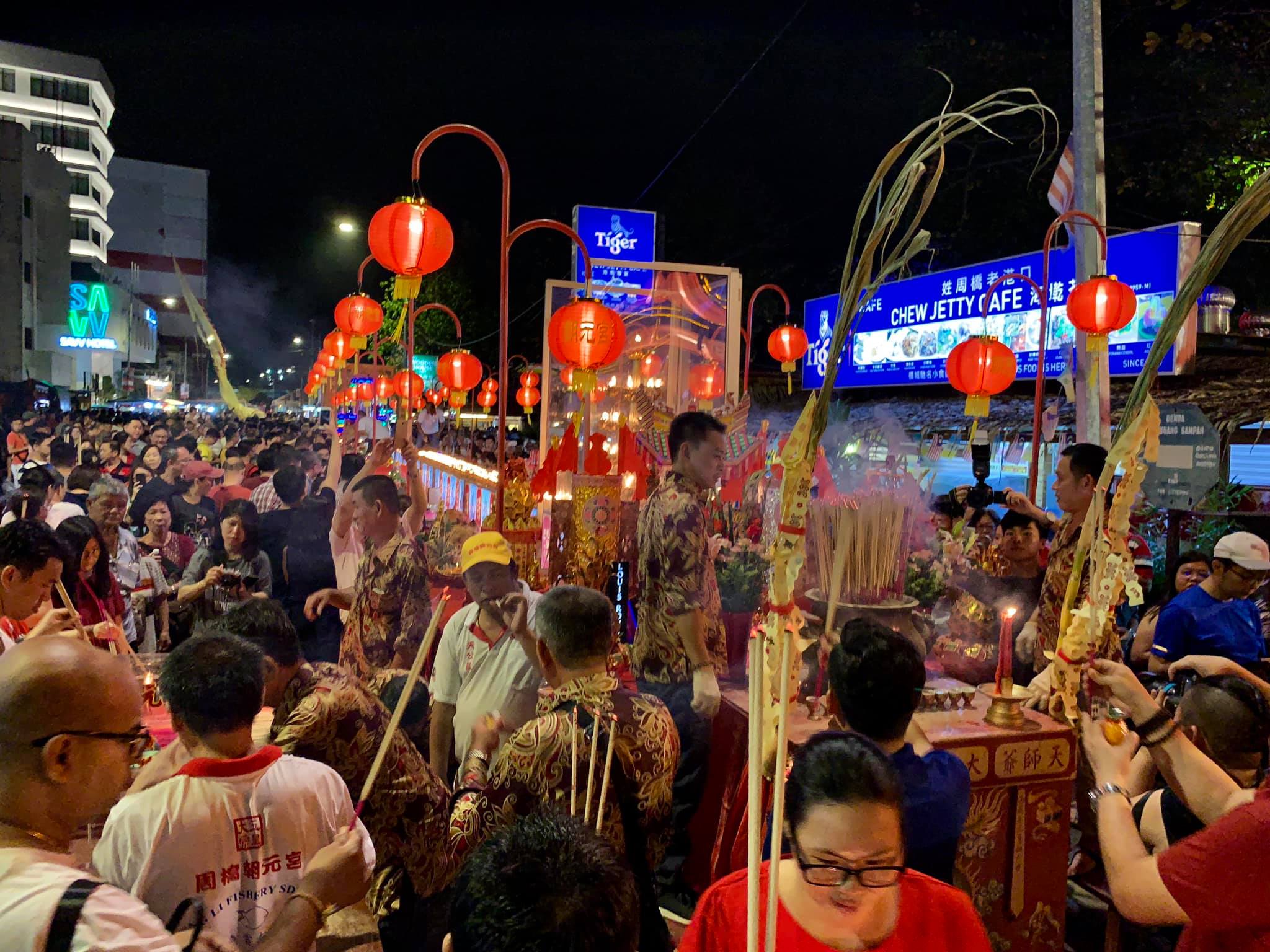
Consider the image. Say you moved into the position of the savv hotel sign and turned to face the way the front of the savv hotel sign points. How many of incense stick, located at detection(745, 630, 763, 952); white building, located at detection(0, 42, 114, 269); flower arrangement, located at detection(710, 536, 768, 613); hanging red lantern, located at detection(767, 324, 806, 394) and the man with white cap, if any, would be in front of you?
4

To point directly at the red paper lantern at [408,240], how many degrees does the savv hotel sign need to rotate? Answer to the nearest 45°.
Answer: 0° — it already faces it

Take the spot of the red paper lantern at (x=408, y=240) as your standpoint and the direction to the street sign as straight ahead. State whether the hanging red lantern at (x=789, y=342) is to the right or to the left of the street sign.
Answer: left

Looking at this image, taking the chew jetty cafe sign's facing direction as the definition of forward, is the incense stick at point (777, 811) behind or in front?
in front

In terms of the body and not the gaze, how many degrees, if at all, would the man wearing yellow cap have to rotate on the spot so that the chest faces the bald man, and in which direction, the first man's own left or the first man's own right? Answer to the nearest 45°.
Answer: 0° — they already face them

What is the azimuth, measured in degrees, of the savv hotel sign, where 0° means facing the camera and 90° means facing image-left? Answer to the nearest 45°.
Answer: approximately 0°

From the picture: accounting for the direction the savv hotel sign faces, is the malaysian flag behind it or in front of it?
in front

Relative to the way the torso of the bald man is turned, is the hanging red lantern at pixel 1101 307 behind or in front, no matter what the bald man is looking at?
in front

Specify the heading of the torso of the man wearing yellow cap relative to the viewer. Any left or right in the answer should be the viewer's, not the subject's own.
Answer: facing the viewer

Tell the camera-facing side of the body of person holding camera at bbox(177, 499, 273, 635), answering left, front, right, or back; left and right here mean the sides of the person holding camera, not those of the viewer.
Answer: front

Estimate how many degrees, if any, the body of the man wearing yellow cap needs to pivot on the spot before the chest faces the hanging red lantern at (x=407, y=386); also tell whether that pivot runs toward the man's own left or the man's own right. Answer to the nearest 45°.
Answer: approximately 180°

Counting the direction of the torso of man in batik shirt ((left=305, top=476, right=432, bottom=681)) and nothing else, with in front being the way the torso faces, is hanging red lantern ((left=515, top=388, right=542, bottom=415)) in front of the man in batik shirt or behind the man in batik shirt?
behind

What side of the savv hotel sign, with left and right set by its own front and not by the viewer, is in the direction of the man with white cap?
front

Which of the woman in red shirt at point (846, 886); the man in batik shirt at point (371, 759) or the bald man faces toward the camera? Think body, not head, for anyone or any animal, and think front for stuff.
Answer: the woman in red shirt
